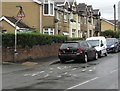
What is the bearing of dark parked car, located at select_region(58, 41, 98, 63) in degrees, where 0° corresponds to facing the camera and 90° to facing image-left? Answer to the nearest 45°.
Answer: approximately 225°

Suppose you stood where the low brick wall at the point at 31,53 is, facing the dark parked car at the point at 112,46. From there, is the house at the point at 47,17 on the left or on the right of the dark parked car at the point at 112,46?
left
